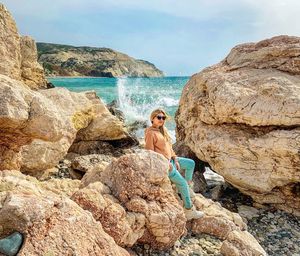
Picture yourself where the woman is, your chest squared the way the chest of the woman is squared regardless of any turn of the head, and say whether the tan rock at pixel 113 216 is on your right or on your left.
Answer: on your right

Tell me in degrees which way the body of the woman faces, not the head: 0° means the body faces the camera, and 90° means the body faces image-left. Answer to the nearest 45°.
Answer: approximately 315°

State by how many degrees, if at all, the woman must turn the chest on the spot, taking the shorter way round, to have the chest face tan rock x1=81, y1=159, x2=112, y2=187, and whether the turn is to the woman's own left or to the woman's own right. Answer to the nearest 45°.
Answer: approximately 135° to the woman's own right

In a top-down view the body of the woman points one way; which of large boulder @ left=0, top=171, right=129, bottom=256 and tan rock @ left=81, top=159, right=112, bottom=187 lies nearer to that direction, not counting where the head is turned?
the large boulder
